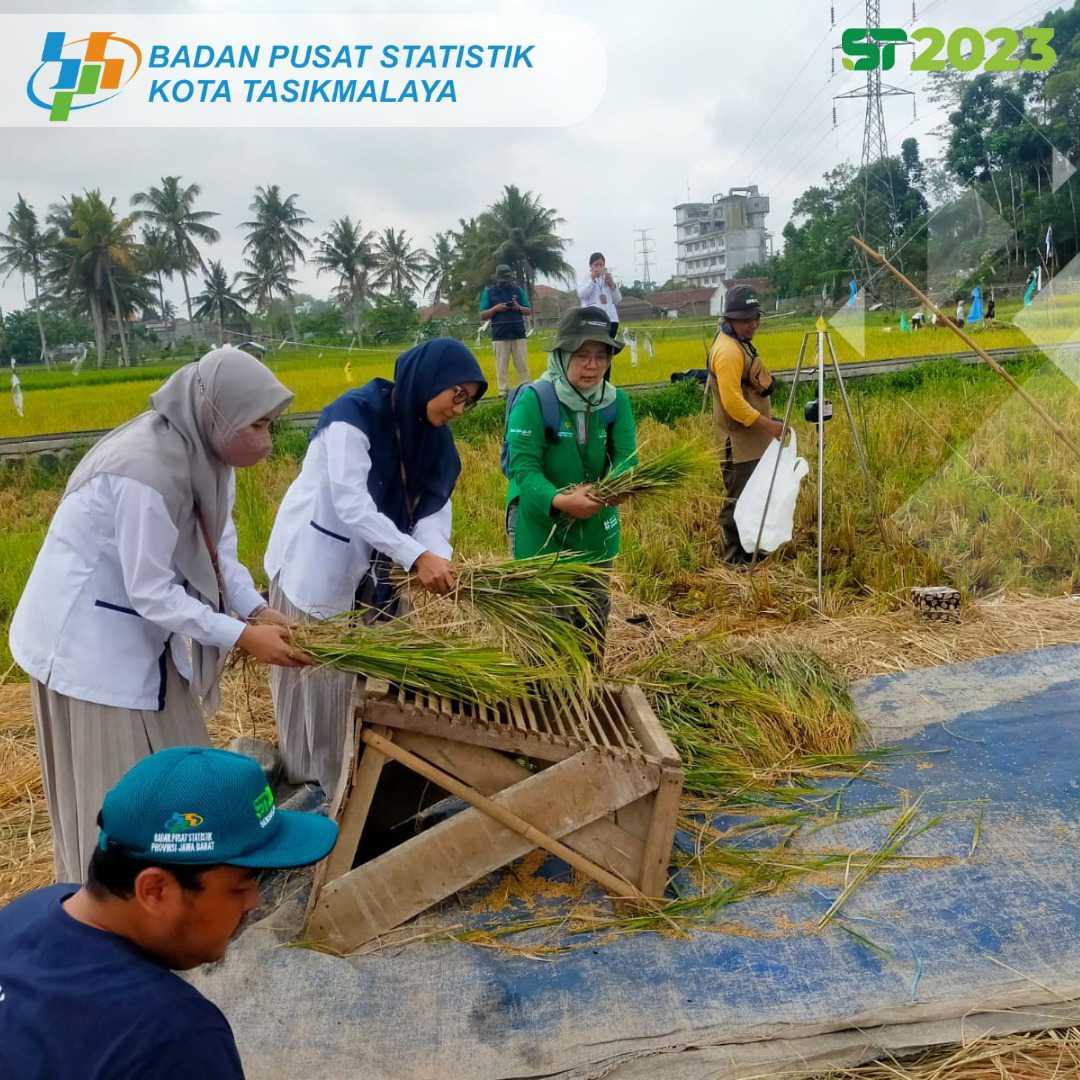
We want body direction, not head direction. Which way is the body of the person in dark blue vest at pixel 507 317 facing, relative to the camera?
toward the camera

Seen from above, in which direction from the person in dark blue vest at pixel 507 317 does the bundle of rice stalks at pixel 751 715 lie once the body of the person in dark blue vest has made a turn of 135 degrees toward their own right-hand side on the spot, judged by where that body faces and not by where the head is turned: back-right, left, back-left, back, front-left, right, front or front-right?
back-left

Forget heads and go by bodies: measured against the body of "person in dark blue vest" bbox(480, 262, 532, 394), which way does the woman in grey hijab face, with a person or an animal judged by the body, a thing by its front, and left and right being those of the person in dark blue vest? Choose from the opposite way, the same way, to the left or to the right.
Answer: to the left

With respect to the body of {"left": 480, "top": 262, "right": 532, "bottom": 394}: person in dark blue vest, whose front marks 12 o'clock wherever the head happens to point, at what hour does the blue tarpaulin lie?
The blue tarpaulin is roughly at 12 o'clock from the person in dark blue vest.

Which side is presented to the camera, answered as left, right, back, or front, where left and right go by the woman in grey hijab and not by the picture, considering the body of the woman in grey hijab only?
right

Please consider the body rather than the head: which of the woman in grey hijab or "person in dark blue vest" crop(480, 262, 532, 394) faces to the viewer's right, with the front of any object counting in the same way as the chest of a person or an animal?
the woman in grey hijab

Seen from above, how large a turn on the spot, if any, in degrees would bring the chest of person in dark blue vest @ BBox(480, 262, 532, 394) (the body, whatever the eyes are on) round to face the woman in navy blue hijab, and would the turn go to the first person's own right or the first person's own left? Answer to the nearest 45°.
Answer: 0° — they already face them

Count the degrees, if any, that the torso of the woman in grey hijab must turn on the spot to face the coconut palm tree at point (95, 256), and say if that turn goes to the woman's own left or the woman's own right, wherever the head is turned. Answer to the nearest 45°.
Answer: approximately 90° to the woman's own left

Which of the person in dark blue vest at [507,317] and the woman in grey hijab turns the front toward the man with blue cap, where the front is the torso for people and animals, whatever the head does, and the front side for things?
the person in dark blue vest

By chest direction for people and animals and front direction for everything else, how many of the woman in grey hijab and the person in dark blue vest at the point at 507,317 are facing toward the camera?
1

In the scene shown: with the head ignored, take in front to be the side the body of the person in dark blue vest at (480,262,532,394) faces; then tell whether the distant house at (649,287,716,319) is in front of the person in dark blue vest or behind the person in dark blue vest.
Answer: behind

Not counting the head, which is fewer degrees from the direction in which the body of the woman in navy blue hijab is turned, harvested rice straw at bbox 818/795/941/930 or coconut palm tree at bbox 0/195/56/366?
the harvested rice straw

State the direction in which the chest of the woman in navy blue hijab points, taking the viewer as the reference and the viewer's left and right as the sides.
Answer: facing the viewer and to the right of the viewer

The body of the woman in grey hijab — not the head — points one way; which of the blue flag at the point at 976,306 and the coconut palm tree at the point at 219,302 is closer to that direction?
the blue flag

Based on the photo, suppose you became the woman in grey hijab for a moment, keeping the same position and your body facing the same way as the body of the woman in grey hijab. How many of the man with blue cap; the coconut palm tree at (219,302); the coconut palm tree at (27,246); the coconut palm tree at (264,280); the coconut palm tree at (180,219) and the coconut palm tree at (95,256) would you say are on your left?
5
